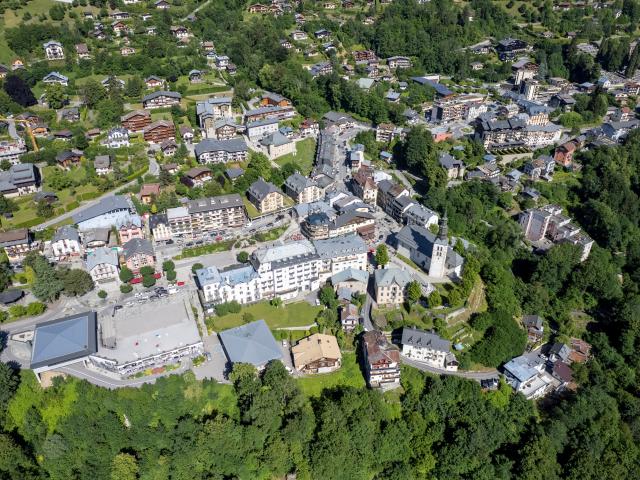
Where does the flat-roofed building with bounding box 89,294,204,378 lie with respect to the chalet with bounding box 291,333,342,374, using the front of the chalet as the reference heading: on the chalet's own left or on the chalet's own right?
on the chalet's own right

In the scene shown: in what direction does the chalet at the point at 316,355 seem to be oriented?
toward the camera

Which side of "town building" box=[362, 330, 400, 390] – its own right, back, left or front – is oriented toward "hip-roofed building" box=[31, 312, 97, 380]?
right

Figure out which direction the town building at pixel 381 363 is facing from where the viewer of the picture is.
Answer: facing the viewer

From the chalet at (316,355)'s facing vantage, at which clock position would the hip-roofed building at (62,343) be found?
The hip-roofed building is roughly at 3 o'clock from the chalet.

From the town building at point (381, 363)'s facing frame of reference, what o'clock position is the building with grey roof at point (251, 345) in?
The building with grey roof is roughly at 3 o'clock from the town building.

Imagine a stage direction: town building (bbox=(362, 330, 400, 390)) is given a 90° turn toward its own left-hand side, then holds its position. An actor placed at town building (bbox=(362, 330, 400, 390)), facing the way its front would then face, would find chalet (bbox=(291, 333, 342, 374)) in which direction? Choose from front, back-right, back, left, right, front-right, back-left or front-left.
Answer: back

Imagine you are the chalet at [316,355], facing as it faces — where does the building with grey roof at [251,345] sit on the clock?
The building with grey roof is roughly at 3 o'clock from the chalet.

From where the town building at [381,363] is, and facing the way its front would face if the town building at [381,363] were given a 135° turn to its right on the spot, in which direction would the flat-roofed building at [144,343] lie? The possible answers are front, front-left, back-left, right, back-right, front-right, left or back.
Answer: front-left
